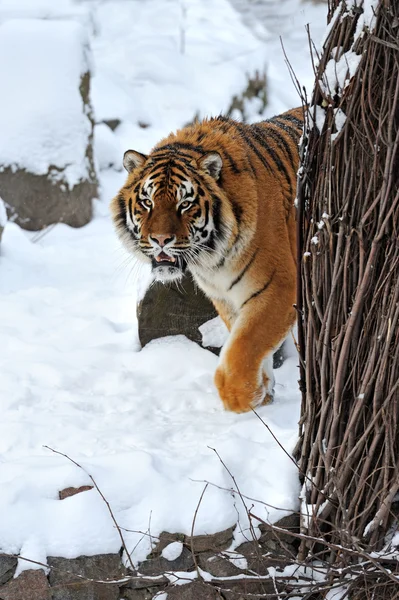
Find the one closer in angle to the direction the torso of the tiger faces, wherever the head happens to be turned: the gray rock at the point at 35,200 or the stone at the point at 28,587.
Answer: the stone

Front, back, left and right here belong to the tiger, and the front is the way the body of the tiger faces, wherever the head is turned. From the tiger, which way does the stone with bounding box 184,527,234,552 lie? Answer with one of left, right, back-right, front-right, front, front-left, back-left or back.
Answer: front-left

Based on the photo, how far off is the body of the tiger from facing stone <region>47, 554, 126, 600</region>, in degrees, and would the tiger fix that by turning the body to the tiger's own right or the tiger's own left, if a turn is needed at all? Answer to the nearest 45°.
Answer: approximately 45° to the tiger's own left

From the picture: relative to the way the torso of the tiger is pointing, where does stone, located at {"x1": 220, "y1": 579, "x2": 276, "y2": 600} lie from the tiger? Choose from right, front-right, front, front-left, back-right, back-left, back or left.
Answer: front-left

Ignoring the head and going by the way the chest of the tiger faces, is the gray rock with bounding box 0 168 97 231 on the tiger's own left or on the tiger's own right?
on the tiger's own right

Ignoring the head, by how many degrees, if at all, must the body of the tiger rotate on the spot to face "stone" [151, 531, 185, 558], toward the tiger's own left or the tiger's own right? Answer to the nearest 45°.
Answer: approximately 45° to the tiger's own left

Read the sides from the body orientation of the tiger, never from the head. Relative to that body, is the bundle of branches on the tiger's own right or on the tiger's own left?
on the tiger's own left

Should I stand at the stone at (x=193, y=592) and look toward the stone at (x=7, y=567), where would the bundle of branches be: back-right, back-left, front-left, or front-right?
back-right

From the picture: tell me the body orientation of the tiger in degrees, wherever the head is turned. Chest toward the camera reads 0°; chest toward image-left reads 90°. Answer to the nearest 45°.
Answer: approximately 45°

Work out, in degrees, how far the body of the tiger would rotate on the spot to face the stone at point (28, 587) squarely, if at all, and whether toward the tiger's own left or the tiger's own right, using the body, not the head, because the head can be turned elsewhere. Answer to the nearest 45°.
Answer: approximately 45° to the tiger's own left

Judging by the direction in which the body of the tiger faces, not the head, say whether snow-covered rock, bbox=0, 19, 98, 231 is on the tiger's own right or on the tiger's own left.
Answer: on the tiger's own right

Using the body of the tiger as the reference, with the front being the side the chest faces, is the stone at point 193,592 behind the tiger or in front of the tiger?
in front

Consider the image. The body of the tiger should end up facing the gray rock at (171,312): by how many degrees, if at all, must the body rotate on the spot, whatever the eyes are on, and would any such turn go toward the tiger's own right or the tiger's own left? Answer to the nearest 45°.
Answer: approximately 135° to the tiger's own right

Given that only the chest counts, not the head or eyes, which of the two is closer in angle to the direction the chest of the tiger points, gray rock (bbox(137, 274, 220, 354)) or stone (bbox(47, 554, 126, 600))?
the stone
